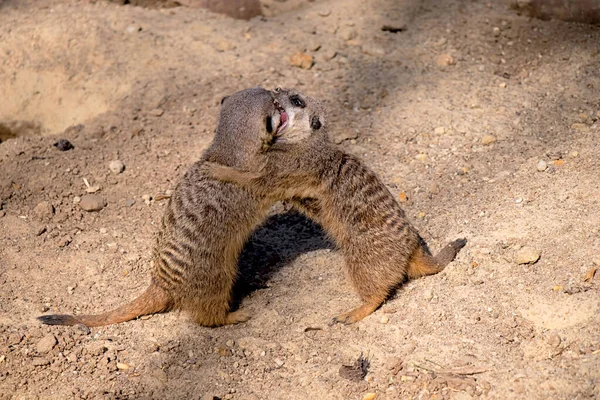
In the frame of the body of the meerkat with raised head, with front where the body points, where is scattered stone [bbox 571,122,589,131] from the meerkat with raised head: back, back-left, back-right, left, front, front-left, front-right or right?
back-right

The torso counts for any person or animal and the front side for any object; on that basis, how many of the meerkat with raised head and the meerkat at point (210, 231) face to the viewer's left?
1

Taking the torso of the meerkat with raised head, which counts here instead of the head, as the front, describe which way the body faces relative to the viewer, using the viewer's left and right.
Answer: facing to the left of the viewer

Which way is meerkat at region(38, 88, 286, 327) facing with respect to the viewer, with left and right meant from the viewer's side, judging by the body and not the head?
facing to the right of the viewer

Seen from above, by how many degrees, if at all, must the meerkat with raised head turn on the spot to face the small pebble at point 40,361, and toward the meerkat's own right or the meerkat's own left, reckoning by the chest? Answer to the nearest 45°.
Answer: approximately 45° to the meerkat's own left

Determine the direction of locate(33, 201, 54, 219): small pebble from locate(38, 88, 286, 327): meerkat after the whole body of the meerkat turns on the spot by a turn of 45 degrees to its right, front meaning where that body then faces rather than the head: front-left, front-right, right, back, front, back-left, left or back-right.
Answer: back

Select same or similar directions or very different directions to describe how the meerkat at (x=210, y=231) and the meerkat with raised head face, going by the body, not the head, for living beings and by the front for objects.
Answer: very different directions

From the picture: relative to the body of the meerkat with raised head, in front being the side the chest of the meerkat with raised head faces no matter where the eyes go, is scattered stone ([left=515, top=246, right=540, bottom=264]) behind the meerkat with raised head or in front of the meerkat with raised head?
behind

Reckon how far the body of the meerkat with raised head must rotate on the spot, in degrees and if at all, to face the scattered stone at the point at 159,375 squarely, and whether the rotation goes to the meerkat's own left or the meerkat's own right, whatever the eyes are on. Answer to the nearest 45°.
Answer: approximately 45° to the meerkat's own left

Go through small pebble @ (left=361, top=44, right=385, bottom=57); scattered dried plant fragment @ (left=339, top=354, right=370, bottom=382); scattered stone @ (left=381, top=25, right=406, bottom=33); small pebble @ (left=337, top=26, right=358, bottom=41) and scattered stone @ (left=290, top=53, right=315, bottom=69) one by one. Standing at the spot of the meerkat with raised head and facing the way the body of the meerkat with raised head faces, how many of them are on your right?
4

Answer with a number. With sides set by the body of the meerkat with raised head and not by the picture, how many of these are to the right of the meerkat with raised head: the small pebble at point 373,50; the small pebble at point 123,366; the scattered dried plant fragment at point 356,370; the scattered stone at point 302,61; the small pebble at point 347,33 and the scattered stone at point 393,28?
4
